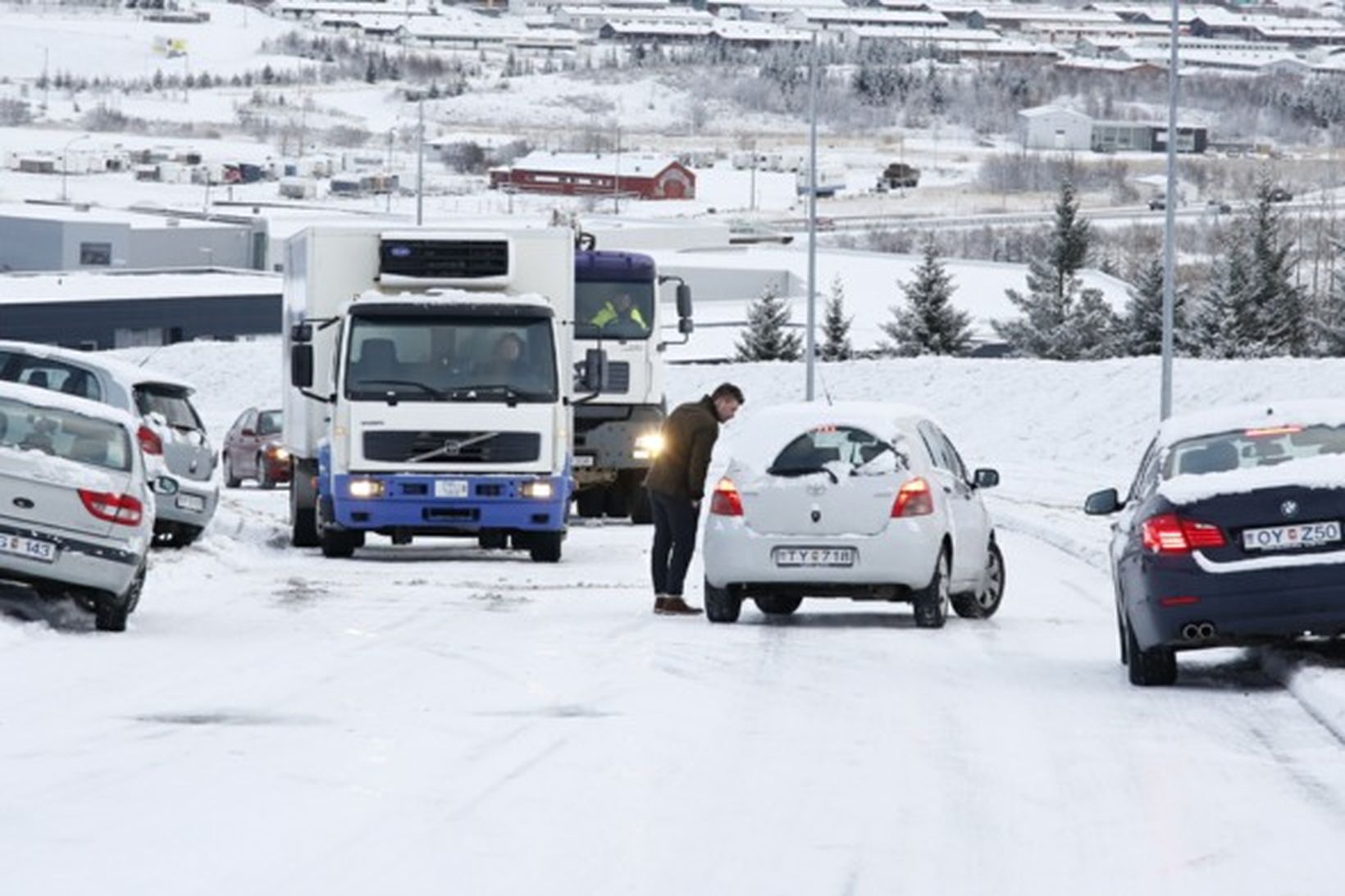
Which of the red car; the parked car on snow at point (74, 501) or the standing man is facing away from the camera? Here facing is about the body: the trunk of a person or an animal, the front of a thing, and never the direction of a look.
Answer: the parked car on snow

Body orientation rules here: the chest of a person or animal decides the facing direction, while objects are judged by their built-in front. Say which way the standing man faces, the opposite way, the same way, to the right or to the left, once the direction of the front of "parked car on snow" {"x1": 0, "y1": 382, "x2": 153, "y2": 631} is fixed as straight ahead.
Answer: to the right

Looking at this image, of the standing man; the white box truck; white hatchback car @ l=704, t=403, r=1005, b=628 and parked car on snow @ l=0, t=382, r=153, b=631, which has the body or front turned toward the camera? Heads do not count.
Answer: the white box truck

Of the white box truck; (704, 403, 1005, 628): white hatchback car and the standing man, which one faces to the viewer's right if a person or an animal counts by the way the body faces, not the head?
the standing man

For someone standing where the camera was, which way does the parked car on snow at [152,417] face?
facing away from the viewer and to the left of the viewer

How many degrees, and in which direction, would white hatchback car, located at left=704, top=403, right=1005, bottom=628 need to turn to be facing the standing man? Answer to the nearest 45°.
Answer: approximately 45° to its left

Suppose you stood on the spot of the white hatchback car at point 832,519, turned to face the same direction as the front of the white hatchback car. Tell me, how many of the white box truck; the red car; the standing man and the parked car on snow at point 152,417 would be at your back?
0

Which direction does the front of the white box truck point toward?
toward the camera

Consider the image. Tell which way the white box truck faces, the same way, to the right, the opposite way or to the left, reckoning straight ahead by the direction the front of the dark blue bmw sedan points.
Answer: the opposite way

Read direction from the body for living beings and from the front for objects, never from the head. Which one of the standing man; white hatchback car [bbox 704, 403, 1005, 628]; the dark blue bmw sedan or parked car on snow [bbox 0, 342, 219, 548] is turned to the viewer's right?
the standing man

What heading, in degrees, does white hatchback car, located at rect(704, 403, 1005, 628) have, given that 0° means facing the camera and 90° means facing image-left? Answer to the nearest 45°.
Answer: approximately 180°

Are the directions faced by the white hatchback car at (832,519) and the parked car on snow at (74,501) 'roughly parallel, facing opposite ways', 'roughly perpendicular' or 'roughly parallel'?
roughly parallel

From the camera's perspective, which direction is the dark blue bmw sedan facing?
away from the camera

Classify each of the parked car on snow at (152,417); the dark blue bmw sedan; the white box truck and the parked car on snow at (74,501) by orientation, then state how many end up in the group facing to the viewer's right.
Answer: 0

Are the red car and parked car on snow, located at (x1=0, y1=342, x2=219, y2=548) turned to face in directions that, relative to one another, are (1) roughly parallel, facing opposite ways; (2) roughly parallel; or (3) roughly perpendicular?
roughly parallel, facing opposite ways

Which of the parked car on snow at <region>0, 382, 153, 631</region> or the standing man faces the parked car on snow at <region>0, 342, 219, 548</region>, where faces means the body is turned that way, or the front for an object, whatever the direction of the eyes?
the parked car on snow at <region>0, 382, 153, 631</region>

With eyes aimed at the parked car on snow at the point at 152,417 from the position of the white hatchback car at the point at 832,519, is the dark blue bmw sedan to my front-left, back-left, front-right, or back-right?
back-left

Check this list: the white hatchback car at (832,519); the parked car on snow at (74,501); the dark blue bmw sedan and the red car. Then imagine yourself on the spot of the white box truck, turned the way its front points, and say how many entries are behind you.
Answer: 1

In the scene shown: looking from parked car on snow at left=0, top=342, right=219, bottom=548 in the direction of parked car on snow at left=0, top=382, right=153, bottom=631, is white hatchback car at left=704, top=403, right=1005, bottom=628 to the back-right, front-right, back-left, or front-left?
front-left

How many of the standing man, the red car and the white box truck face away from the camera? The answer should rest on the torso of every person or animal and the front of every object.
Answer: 0

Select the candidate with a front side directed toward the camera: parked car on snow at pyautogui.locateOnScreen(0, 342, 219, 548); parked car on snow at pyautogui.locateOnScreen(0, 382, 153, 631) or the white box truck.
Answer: the white box truck
